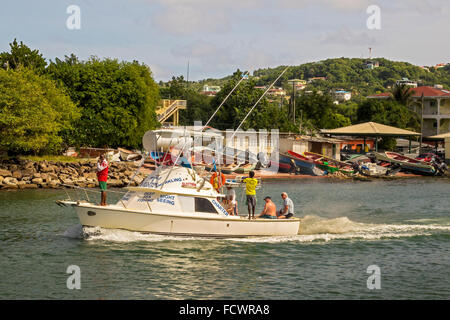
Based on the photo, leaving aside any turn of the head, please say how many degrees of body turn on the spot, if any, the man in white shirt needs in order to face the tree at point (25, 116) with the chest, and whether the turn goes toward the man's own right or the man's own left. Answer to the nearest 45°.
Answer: approximately 45° to the man's own right

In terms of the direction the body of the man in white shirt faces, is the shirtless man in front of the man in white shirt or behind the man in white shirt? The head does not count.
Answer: in front

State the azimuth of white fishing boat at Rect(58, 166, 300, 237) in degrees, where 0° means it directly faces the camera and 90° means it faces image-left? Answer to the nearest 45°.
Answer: approximately 90°

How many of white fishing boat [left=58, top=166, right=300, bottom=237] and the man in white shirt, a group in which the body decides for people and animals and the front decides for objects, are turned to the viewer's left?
2

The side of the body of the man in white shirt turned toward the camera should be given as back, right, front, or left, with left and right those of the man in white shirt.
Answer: left

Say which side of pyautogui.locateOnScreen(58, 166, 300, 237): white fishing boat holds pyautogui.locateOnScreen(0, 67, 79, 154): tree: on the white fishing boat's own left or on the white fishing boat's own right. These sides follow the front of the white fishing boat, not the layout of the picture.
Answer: on the white fishing boat's own right

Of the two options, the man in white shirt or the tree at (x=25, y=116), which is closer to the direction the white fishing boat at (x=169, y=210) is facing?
the tree
